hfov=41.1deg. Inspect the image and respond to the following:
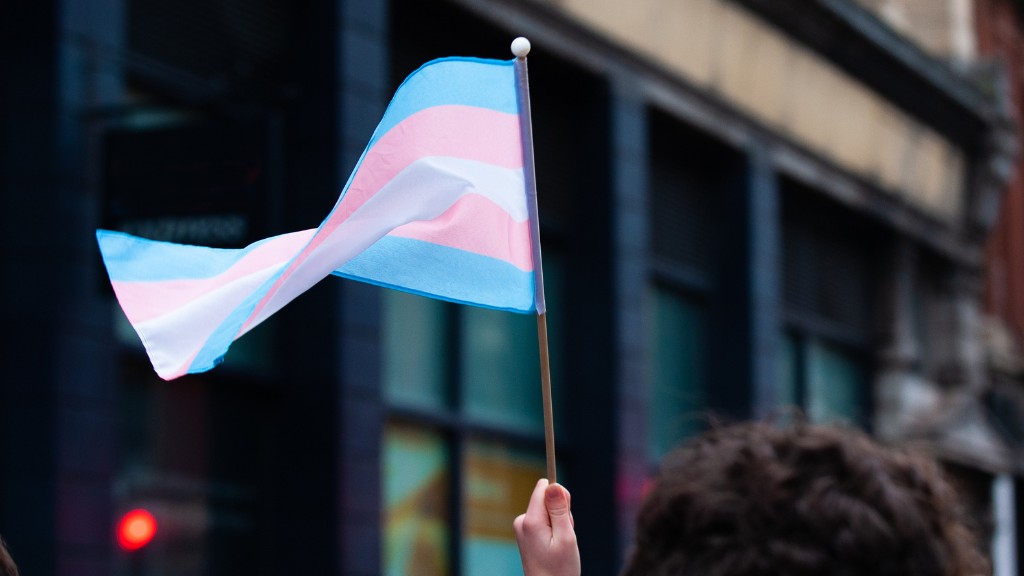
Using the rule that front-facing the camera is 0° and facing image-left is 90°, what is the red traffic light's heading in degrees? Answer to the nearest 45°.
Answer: approximately 0°
